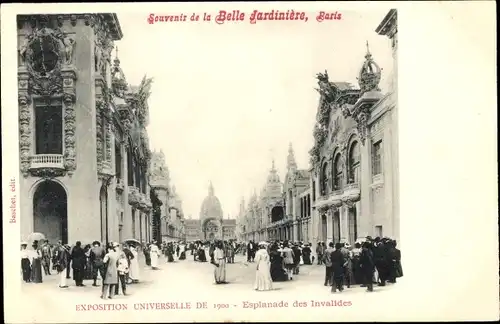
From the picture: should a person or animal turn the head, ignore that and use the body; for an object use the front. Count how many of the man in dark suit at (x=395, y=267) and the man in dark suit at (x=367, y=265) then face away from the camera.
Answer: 2

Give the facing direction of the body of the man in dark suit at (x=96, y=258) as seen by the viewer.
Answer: away from the camera

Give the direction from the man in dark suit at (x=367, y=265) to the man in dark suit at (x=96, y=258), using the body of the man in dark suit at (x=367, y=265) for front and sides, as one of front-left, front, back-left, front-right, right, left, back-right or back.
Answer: left

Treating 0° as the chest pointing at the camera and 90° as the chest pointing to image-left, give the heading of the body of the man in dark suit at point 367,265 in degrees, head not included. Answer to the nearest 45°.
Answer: approximately 180°

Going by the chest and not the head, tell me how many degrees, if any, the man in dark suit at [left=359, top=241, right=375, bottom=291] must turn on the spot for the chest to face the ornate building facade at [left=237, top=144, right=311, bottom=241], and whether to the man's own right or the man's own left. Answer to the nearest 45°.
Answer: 0° — they already face it

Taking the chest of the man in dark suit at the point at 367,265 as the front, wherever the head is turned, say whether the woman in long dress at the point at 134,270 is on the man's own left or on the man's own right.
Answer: on the man's own left

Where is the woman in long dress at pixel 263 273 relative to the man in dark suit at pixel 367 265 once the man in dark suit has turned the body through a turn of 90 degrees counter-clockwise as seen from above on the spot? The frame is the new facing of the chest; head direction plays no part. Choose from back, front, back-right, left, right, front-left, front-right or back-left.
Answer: front
